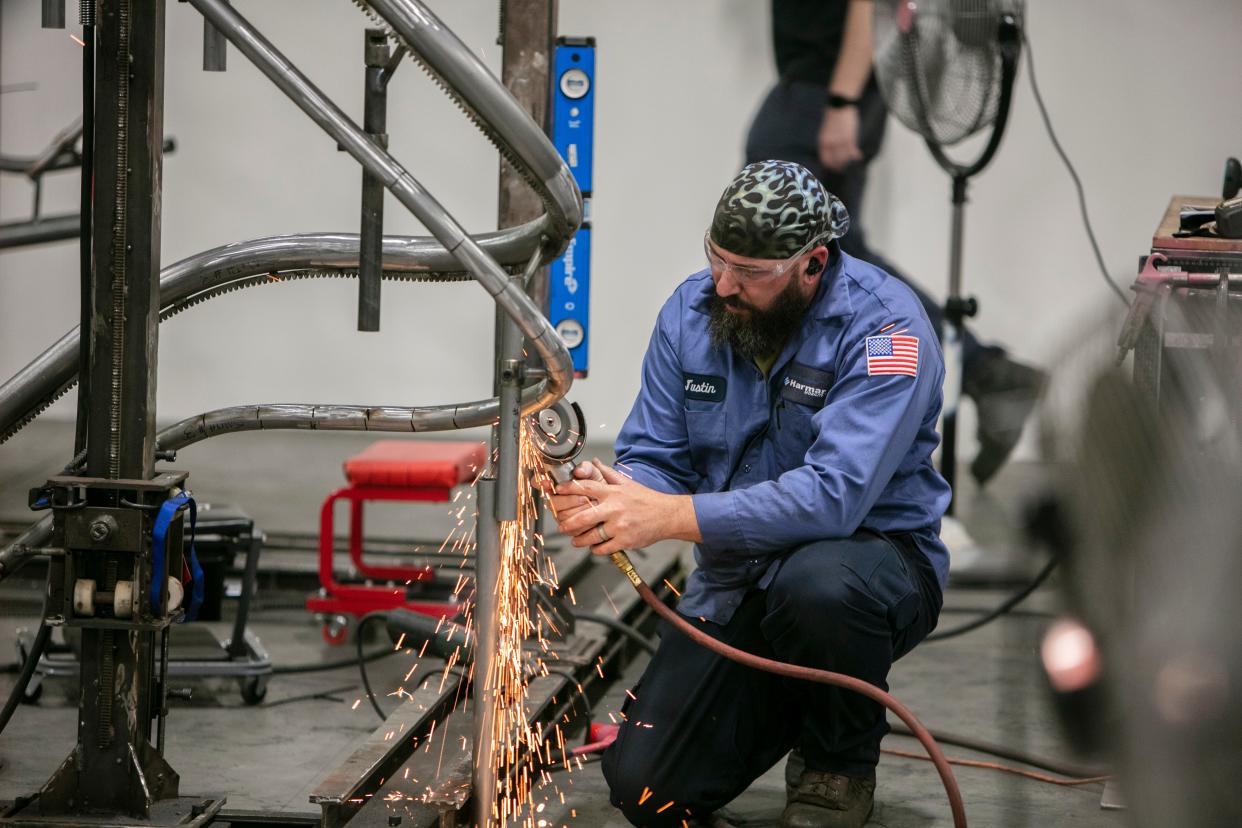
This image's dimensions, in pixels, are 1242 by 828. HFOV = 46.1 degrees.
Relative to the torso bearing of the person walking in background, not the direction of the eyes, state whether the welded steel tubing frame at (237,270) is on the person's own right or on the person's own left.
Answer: on the person's own left

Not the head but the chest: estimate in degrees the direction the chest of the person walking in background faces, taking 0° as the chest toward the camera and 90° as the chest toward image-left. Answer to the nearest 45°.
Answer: approximately 90°

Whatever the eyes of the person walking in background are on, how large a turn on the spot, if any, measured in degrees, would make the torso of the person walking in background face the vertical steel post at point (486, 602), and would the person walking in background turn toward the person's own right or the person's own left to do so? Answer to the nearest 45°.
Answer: approximately 90° to the person's own left
